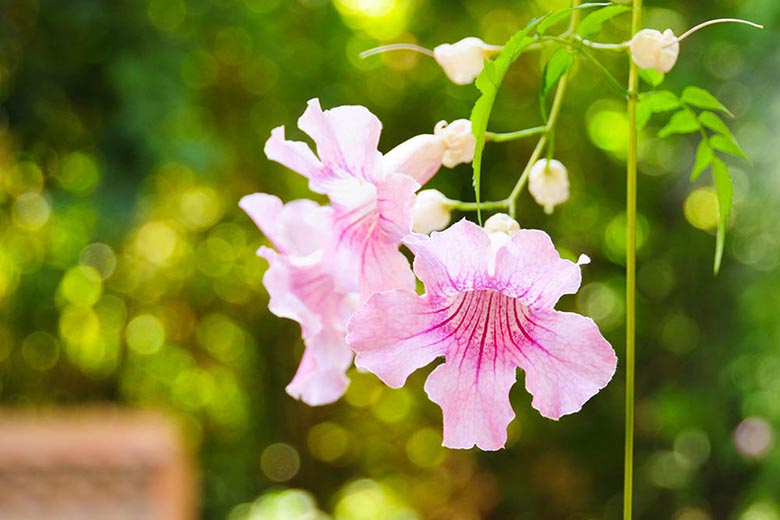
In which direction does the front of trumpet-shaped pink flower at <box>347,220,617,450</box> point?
toward the camera
